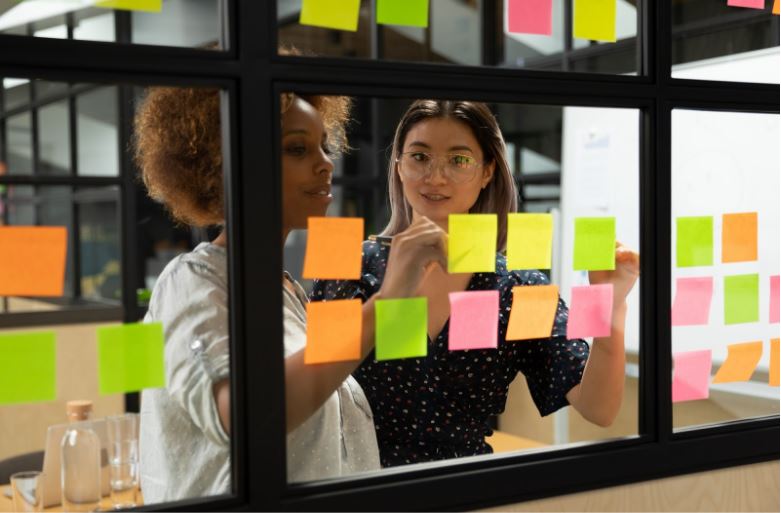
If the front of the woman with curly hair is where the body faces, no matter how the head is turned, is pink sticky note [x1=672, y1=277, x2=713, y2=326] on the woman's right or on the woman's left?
on the woman's left

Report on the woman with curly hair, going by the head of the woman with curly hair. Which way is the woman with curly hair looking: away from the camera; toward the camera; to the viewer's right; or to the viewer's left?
to the viewer's right

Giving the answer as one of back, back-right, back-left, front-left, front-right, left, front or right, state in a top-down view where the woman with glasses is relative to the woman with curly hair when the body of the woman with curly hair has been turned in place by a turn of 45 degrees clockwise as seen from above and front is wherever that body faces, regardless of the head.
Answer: back-left

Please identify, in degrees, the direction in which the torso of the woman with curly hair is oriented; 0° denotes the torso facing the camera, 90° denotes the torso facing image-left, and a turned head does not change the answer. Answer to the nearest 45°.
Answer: approximately 315°

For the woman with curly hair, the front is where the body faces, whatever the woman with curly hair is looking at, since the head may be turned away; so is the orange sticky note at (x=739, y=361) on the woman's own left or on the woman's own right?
on the woman's own left

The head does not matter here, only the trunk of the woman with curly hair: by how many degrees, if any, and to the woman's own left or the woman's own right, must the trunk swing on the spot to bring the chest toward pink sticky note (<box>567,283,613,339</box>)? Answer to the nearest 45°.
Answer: approximately 45° to the woman's own left
